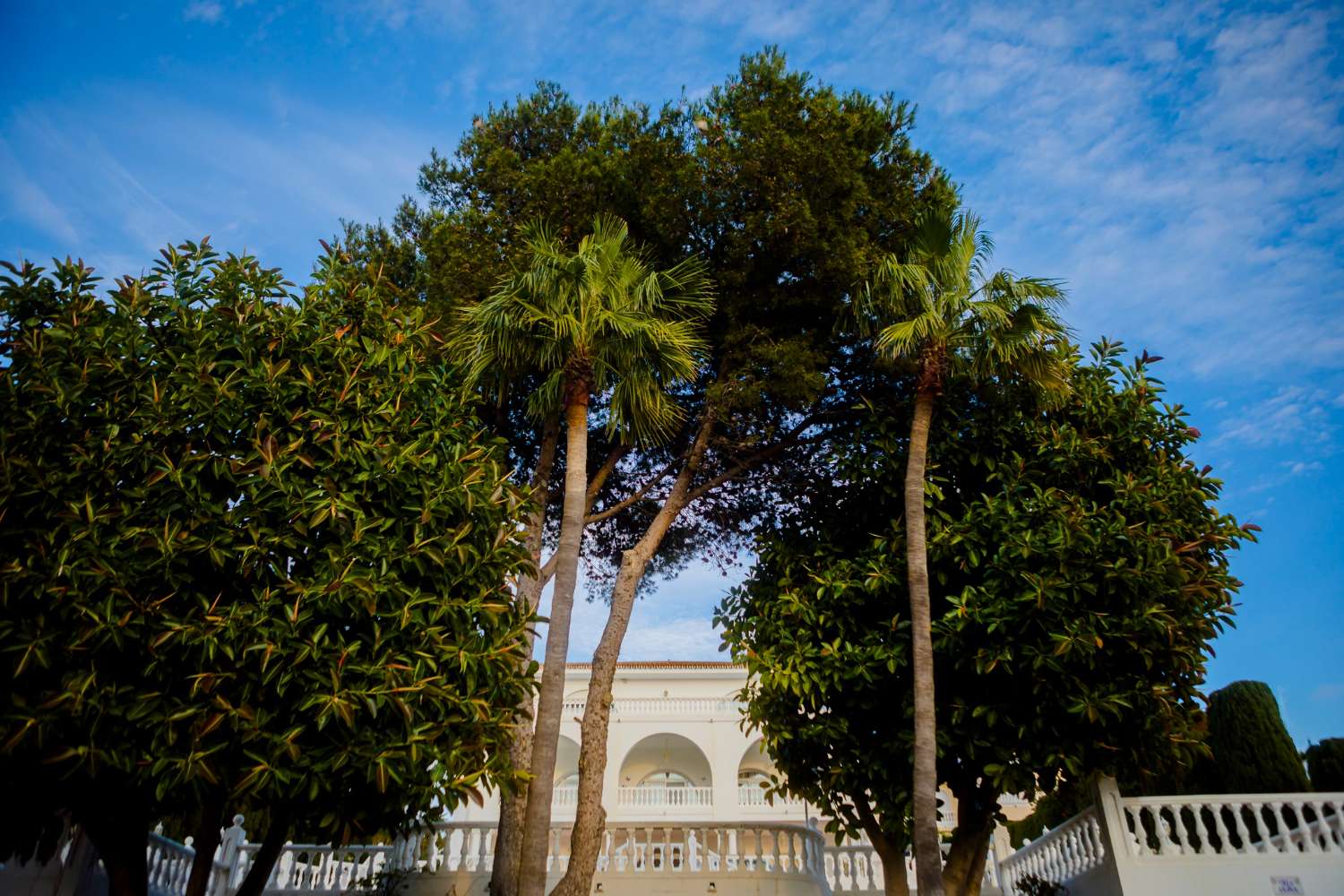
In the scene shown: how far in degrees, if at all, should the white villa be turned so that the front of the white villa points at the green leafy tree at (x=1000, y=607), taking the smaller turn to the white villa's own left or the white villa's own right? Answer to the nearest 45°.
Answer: approximately 45° to the white villa's own left

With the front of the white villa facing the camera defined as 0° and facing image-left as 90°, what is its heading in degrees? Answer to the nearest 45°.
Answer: approximately 0°

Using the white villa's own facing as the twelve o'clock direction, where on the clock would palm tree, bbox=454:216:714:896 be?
The palm tree is roughly at 1 o'clock from the white villa.

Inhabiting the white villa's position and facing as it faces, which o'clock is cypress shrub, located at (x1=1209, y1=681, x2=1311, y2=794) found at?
The cypress shrub is roughly at 9 o'clock from the white villa.

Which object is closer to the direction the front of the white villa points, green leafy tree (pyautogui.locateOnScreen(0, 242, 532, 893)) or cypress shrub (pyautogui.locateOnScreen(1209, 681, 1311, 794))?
the green leafy tree
